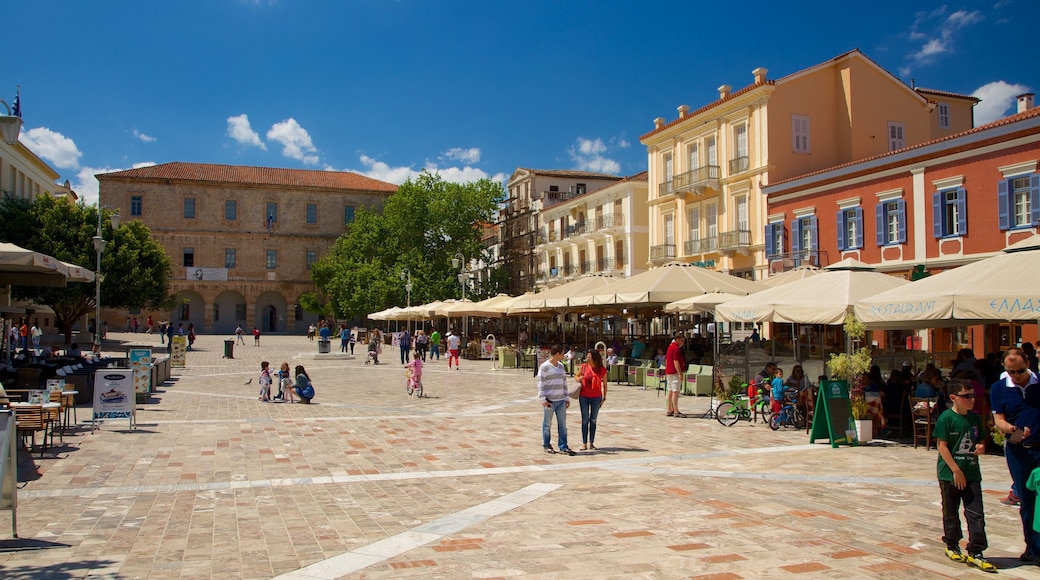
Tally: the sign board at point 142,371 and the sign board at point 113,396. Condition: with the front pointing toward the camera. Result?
2

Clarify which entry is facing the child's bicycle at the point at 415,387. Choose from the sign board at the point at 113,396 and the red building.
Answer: the red building

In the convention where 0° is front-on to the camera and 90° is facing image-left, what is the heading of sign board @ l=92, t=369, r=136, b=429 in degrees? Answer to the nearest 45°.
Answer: approximately 0°

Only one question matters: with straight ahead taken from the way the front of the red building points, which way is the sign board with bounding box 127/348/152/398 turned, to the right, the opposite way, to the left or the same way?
to the left

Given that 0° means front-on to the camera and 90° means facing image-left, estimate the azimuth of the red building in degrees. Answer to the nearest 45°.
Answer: approximately 45°

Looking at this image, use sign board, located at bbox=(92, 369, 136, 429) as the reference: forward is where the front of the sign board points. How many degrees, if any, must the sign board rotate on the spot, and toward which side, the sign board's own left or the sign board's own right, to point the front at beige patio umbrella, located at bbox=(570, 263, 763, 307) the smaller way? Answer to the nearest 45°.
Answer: approximately 90° to the sign board's own left

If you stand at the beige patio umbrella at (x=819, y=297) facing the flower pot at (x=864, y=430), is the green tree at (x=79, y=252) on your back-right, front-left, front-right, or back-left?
back-right

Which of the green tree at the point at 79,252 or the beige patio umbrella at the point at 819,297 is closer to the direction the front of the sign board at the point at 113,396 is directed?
the beige patio umbrella

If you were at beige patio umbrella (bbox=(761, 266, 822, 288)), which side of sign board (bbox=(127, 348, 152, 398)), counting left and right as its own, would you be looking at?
left

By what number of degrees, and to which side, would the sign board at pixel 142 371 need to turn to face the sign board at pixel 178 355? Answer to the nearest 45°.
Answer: approximately 180°
